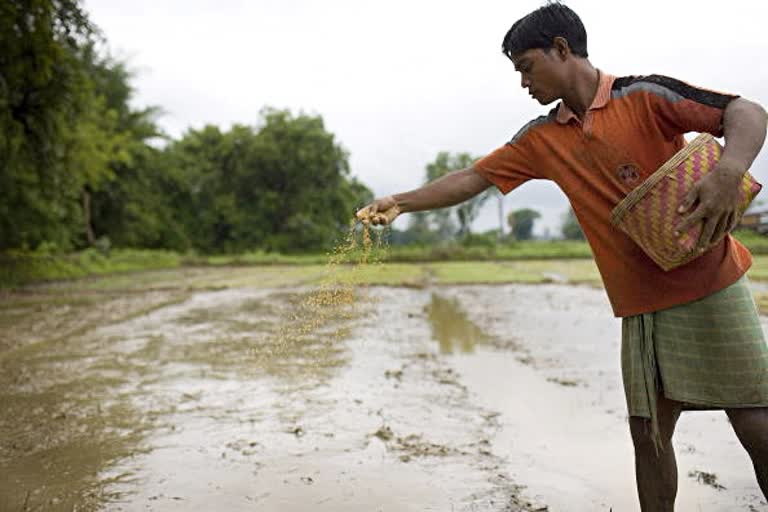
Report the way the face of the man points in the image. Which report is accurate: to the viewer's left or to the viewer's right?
to the viewer's left

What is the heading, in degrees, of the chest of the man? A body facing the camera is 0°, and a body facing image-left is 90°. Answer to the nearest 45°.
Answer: approximately 45°

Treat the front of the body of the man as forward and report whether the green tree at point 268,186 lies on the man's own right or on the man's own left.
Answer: on the man's own right

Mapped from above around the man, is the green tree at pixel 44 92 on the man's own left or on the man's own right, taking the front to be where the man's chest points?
on the man's own right

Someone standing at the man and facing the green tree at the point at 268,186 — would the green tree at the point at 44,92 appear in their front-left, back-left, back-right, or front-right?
front-left
